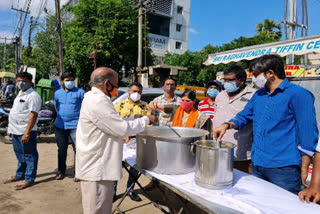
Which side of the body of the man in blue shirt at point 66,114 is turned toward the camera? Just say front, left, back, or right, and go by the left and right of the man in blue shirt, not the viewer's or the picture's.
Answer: front

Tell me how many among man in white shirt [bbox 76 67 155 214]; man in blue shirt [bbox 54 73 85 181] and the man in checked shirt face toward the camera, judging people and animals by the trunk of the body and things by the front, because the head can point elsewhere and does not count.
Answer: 2

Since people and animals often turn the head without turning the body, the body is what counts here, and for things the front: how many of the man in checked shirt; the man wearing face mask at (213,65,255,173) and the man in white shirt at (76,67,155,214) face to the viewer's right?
1

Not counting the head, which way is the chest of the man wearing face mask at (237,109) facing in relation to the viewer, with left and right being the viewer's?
facing the viewer and to the left of the viewer

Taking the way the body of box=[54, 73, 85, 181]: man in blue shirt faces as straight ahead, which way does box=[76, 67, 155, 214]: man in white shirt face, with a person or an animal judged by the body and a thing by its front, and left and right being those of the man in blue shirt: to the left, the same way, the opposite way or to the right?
to the left

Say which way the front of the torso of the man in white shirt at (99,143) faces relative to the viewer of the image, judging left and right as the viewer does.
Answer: facing to the right of the viewer

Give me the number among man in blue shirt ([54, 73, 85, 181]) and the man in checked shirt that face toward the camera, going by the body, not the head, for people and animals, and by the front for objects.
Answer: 2

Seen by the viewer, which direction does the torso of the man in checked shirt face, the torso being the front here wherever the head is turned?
toward the camera

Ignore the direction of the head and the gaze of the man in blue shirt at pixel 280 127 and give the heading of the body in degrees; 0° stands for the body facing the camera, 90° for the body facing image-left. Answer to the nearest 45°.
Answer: approximately 45°

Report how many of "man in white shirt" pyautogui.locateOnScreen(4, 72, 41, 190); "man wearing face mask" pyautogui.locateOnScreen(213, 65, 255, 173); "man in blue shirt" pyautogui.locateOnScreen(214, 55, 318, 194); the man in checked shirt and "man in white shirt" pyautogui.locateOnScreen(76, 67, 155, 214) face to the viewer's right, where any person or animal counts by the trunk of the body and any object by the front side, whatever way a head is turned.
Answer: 1

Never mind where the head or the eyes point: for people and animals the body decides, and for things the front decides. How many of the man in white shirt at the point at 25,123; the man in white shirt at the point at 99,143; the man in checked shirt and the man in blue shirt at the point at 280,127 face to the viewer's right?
1

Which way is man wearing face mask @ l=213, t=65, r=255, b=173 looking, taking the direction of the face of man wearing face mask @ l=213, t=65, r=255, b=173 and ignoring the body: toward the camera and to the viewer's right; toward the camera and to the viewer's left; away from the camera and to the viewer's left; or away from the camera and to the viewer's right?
toward the camera and to the viewer's left
